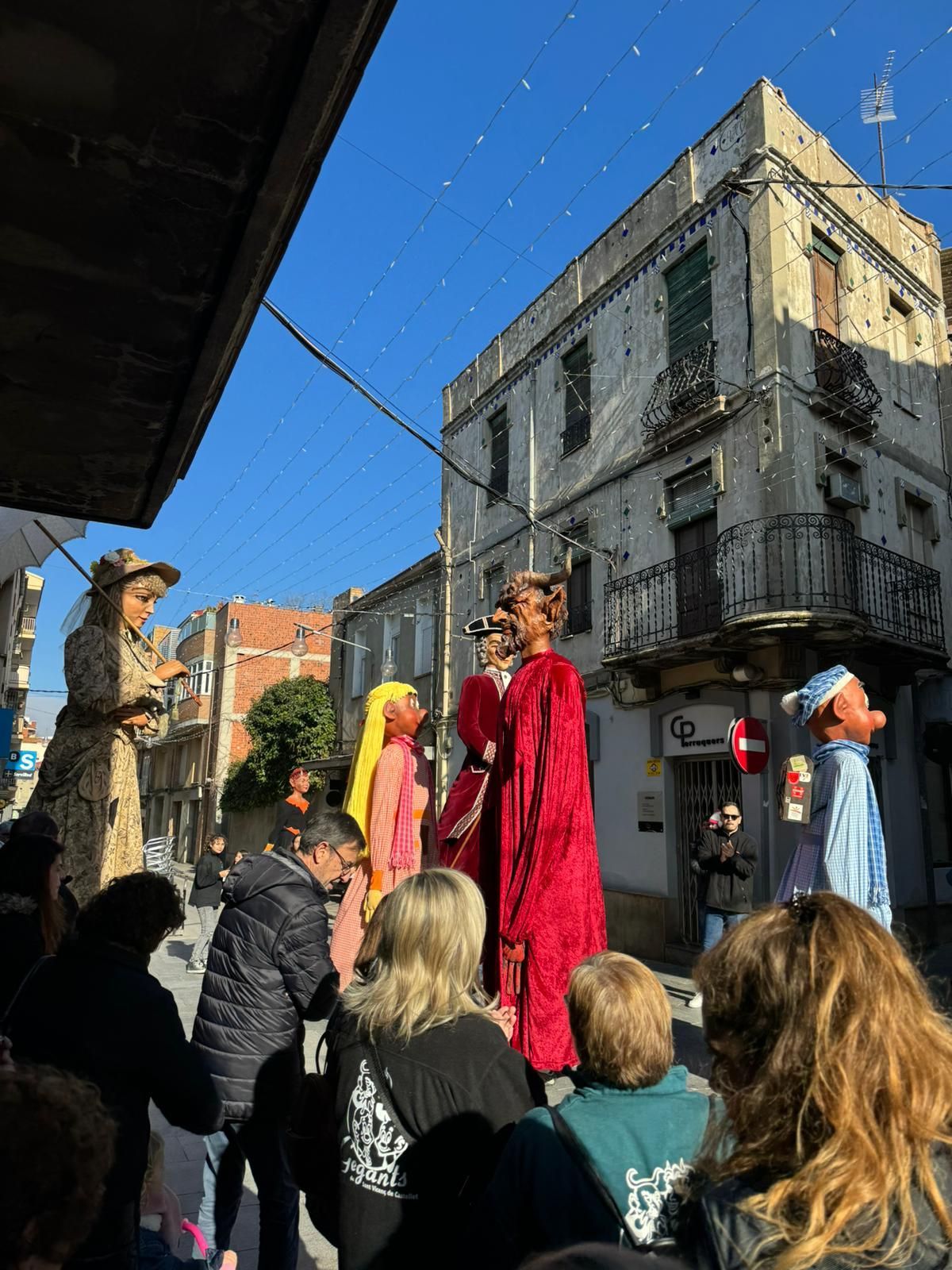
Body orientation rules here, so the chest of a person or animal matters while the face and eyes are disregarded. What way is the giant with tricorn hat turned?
to the viewer's right

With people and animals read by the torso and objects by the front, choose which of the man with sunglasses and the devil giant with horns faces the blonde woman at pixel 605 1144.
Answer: the man with sunglasses

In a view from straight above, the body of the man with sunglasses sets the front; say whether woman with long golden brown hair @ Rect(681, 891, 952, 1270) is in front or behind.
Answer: in front

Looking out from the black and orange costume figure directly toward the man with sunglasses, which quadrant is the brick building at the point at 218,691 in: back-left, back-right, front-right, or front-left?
back-left

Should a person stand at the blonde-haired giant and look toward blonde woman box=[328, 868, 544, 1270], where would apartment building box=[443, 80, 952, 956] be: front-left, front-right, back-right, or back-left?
back-left

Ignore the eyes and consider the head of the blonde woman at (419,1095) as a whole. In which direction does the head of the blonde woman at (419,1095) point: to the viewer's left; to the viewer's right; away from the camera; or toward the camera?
away from the camera

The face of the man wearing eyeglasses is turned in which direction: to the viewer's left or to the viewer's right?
to the viewer's right

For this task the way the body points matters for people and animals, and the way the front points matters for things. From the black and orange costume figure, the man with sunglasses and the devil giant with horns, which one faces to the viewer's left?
the devil giant with horns

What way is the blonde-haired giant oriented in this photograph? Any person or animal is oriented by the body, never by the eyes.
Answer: to the viewer's right

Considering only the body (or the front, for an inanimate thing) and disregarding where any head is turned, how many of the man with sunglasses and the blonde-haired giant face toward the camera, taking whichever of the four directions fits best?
1

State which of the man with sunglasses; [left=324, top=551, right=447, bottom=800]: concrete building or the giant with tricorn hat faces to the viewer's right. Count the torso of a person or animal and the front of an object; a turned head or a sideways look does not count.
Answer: the giant with tricorn hat

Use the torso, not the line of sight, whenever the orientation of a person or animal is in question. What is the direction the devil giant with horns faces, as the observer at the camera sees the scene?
facing to the left of the viewer

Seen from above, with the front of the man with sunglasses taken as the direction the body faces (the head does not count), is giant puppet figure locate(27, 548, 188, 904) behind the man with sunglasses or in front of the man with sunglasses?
in front

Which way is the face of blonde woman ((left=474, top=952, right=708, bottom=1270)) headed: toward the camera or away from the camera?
away from the camera

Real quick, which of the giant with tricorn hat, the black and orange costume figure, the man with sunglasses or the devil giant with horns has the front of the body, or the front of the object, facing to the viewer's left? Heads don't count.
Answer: the devil giant with horns

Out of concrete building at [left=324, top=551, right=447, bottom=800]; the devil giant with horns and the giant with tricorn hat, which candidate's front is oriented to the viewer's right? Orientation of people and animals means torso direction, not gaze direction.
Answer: the giant with tricorn hat
